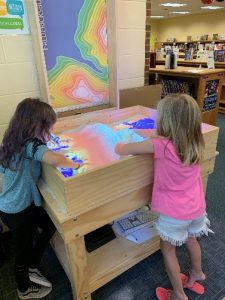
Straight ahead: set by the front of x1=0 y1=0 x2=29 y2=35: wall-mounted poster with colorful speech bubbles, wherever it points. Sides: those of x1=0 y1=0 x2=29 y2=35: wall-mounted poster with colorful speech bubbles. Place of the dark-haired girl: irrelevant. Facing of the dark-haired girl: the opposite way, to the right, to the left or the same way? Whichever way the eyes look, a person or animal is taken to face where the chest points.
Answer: to the left

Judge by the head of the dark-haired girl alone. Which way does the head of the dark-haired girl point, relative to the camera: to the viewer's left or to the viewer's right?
to the viewer's right

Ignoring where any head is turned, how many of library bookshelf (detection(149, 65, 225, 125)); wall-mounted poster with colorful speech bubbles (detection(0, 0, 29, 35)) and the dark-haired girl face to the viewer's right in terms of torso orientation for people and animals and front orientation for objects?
1

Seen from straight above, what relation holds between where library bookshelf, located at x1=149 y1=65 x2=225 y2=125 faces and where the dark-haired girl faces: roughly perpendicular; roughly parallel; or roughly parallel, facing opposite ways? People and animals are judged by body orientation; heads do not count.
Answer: roughly parallel, facing opposite ways

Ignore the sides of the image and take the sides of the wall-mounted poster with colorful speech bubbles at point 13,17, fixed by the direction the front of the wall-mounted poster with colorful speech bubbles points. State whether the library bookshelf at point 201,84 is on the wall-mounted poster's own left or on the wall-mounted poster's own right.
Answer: on the wall-mounted poster's own left

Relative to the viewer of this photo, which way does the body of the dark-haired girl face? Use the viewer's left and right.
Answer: facing to the right of the viewer

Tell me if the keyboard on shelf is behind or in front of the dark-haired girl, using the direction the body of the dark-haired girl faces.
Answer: in front

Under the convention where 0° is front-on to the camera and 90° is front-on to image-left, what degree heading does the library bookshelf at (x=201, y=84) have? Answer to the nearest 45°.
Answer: approximately 45°

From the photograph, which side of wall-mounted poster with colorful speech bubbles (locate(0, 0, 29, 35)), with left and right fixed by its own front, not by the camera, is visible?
front
